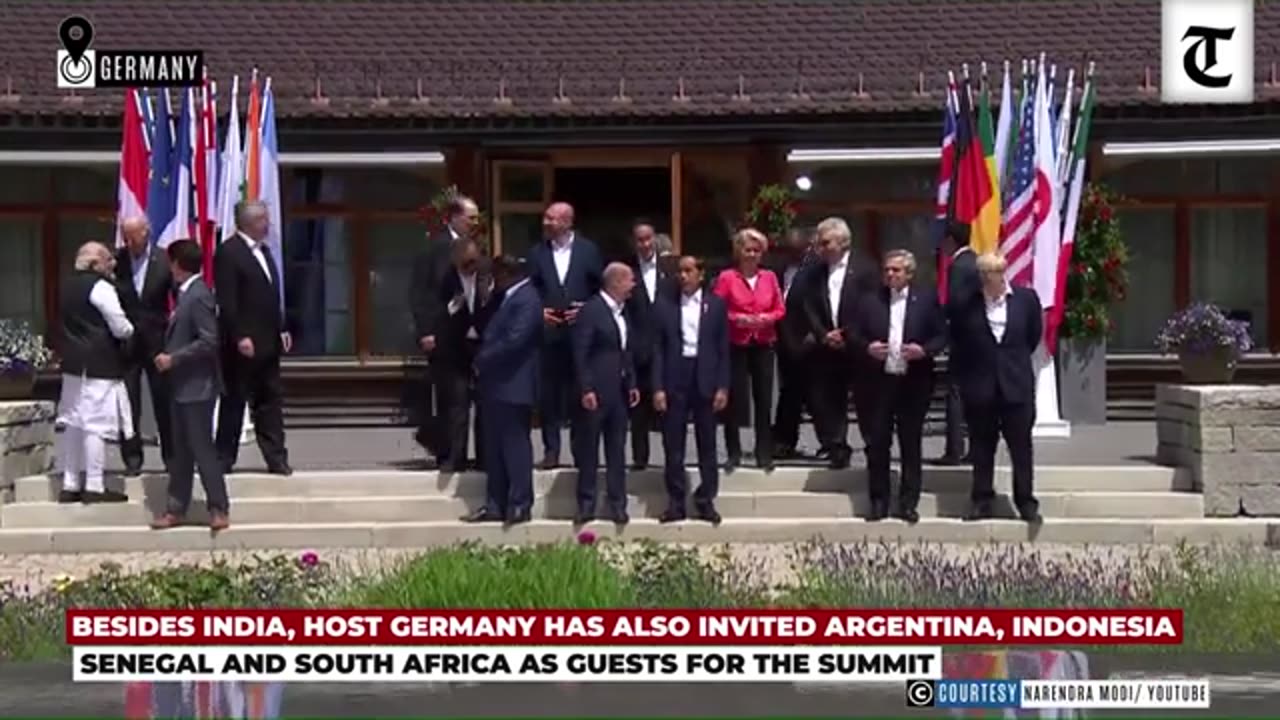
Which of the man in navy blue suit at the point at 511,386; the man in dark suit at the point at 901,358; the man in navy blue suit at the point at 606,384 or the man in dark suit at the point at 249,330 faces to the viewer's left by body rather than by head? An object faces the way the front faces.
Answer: the man in navy blue suit at the point at 511,386

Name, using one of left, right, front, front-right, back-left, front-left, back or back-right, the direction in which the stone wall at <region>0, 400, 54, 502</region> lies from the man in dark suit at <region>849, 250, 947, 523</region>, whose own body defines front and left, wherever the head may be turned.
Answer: right

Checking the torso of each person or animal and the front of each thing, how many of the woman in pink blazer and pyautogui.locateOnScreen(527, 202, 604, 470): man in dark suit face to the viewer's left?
0

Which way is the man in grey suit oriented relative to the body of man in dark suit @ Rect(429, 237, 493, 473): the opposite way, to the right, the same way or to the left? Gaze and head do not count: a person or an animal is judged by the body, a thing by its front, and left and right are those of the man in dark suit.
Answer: to the right

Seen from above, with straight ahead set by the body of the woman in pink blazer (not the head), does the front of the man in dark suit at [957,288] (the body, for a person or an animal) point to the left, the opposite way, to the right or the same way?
to the right

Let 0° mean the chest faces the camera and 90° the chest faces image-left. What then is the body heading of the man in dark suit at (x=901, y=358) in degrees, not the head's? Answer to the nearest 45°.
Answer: approximately 0°

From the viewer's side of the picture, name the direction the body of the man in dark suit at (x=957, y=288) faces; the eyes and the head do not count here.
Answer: to the viewer's left

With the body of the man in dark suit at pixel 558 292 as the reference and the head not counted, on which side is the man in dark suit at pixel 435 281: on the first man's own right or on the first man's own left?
on the first man's own right

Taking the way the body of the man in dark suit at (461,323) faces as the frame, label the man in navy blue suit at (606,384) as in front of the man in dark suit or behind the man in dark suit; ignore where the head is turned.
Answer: in front

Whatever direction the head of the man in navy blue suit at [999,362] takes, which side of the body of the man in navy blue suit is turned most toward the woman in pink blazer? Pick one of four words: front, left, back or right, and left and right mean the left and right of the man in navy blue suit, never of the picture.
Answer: right
